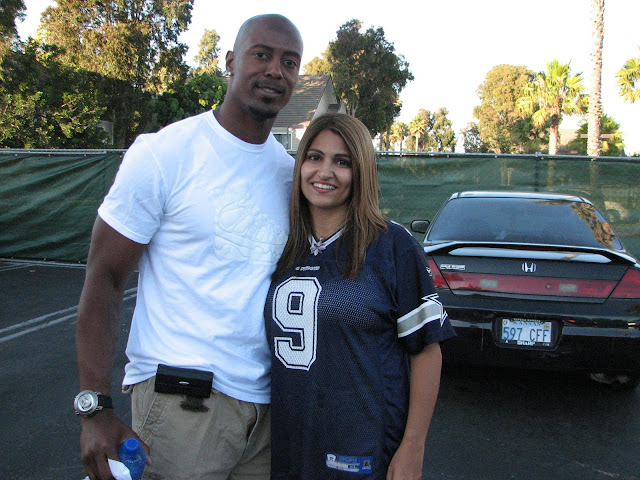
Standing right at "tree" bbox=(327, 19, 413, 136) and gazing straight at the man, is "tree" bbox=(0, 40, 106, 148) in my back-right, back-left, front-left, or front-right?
front-right

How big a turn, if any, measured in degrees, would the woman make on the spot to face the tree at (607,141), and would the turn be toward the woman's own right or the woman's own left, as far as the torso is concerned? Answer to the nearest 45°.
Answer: approximately 180°

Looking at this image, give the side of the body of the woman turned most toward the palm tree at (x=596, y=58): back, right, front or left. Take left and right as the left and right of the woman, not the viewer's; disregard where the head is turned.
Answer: back

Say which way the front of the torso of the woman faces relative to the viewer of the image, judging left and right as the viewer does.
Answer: facing the viewer and to the left of the viewer

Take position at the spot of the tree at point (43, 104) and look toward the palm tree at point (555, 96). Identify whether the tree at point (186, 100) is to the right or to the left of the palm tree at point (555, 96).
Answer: left

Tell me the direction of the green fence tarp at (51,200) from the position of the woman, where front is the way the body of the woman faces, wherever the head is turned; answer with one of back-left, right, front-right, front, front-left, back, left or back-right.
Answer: right

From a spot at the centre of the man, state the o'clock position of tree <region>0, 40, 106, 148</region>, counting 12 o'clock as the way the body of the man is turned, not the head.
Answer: The tree is roughly at 7 o'clock from the man.

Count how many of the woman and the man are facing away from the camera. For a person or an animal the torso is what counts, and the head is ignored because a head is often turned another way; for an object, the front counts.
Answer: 0

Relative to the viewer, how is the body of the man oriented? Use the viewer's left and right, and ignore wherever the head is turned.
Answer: facing the viewer and to the right of the viewer

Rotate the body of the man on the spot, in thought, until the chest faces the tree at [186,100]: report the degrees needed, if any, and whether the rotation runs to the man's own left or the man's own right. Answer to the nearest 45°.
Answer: approximately 135° to the man's own left
